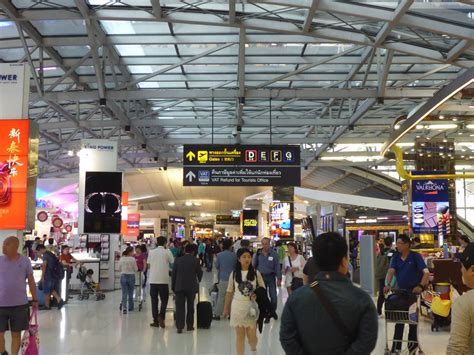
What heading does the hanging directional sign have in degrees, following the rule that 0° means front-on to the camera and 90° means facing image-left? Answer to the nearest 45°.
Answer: approximately 0°

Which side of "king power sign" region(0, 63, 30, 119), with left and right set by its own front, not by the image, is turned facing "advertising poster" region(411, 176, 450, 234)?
left

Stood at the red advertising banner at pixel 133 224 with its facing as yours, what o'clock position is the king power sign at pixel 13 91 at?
The king power sign is roughly at 12 o'clock from the red advertising banner.

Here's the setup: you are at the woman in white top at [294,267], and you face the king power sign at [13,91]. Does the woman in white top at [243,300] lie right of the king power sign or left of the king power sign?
left

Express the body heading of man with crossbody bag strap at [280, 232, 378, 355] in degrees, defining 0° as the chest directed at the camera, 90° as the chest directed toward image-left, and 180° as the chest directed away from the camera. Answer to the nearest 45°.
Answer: approximately 180°

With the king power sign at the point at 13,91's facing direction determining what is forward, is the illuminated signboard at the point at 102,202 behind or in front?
behind

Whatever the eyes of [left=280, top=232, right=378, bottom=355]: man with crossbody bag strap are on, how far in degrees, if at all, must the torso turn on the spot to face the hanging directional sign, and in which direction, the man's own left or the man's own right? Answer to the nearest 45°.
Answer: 0° — they already face it

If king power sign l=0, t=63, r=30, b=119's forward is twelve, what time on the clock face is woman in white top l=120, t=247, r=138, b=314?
The woman in white top is roughly at 7 o'clock from the king power sign.
